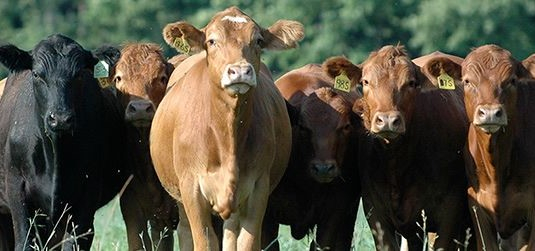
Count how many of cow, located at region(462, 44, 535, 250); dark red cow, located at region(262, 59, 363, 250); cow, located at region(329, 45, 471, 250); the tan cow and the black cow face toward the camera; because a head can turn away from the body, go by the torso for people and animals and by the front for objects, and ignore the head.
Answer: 5

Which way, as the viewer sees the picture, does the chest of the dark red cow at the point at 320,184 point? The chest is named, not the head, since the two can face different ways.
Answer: toward the camera

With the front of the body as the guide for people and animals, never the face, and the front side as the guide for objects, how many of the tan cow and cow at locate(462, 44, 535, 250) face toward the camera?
2

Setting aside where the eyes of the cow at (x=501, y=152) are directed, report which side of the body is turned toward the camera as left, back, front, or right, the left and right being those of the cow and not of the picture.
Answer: front

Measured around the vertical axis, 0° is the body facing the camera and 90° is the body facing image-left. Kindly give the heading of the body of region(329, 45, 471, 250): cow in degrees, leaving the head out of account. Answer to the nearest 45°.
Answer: approximately 0°

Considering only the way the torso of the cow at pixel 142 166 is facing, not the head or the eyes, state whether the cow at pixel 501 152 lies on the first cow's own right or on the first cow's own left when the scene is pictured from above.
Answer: on the first cow's own left

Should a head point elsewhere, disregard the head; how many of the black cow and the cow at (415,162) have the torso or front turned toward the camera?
2

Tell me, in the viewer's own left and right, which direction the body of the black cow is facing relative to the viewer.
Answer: facing the viewer

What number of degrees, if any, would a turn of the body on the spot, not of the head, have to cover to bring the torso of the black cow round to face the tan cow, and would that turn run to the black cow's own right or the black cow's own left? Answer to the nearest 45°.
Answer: approximately 45° to the black cow's own left

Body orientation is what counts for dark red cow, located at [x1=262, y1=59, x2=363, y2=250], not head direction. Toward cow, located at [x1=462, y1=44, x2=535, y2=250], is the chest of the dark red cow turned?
no

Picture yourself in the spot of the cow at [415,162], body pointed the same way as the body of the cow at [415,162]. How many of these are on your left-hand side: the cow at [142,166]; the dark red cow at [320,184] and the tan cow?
0

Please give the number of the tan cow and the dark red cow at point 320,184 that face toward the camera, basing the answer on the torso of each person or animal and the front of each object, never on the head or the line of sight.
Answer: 2

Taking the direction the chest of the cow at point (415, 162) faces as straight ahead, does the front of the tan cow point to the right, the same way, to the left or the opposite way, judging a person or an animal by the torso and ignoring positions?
the same way

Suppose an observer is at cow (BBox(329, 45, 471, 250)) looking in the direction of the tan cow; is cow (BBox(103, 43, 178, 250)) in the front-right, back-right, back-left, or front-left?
front-right

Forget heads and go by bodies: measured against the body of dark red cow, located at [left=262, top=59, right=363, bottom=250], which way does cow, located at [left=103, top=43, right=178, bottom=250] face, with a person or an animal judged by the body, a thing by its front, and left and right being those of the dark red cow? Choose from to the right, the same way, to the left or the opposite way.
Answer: the same way

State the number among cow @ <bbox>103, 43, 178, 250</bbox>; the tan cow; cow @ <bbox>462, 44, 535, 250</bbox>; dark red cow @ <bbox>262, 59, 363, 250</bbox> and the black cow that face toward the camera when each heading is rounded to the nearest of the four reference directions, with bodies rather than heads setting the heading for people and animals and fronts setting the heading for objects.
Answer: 5

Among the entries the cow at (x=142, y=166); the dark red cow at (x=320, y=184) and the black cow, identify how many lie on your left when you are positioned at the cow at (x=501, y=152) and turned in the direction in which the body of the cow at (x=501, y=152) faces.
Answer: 0
